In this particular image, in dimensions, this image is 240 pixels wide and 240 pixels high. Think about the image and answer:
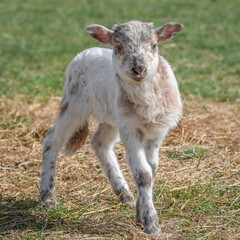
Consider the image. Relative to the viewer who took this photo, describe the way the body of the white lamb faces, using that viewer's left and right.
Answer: facing the viewer and to the right of the viewer
